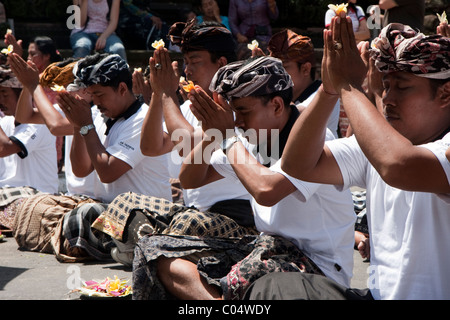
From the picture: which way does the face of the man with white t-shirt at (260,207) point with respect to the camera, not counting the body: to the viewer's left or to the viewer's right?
to the viewer's left

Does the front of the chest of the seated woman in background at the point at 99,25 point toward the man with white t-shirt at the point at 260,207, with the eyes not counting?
yes

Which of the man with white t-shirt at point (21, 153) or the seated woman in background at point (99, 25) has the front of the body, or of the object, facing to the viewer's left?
the man with white t-shirt

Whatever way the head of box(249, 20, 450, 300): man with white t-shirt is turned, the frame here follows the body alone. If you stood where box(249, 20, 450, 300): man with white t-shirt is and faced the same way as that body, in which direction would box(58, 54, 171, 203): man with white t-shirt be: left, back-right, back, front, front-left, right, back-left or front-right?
right

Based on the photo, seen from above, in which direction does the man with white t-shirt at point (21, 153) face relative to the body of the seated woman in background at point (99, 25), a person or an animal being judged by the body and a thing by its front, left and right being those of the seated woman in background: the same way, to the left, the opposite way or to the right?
to the right

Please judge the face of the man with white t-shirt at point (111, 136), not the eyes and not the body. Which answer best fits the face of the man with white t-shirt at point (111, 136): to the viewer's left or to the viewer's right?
to the viewer's left

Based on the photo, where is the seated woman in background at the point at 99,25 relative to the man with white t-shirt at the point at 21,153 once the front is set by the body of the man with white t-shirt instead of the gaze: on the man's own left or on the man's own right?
on the man's own right

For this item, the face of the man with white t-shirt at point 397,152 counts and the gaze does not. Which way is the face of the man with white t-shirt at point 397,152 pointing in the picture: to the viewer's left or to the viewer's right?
to the viewer's left

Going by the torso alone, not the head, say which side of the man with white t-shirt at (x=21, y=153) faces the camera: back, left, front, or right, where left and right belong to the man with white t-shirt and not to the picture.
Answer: left

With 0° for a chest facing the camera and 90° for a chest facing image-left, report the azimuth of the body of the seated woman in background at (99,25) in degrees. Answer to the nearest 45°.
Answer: approximately 0°

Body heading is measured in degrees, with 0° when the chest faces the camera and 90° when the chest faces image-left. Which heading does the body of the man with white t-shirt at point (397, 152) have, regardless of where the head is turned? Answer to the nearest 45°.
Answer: approximately 45°

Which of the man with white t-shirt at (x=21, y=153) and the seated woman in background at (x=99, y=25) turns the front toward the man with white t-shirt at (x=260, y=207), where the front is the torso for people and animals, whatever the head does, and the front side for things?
the seated woman in background

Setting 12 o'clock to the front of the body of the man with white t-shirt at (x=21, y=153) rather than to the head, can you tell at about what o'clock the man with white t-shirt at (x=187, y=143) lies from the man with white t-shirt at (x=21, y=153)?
the man with white t-shirt at (x=187, y=143) is roughly at 8 o'clock from the man with white t-shirt at (x=21, y=153).

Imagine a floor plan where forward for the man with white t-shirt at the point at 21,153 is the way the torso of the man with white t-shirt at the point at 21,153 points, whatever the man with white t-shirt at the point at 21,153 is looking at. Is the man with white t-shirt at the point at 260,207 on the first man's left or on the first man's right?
on the first man's left

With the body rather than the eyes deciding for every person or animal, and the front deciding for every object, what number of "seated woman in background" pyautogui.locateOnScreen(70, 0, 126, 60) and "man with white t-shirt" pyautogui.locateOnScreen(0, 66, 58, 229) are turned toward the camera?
1
